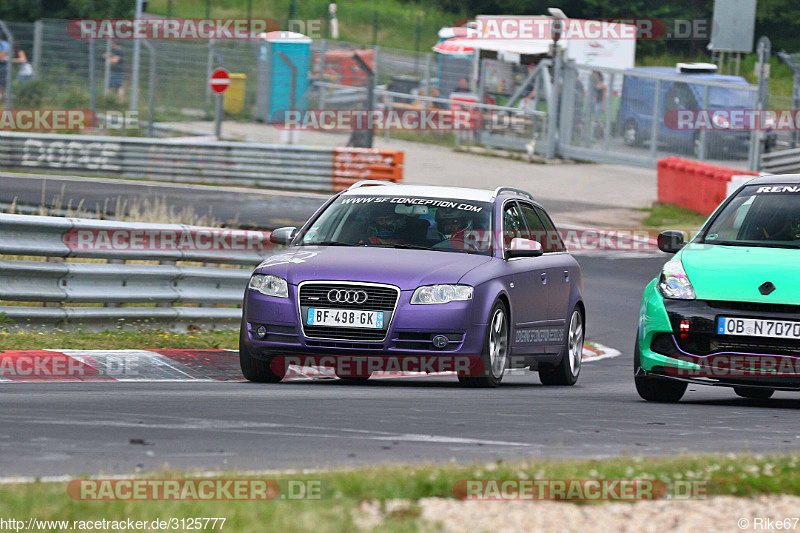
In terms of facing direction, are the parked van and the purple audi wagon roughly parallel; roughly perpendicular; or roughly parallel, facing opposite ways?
roughly perpendicular

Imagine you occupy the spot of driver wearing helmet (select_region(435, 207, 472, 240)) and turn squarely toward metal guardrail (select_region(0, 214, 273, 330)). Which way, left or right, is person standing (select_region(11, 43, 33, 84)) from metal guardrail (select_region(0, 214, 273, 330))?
right

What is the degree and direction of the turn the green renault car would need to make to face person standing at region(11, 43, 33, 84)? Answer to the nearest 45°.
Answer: approximately 90° to its right

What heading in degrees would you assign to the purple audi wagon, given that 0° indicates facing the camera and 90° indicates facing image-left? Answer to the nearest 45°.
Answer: approximately 45°

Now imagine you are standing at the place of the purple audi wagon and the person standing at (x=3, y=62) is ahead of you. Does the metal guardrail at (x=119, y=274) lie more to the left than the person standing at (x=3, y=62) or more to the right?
left

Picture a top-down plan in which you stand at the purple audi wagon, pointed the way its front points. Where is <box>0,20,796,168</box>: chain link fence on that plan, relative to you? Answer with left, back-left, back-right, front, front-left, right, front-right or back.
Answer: back-right

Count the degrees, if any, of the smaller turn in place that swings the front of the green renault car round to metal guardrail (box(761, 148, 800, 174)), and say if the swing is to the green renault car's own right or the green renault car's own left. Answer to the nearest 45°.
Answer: approximately 135° to the green renault car's own right

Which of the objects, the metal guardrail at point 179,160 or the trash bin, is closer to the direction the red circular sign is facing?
the metal guardrail

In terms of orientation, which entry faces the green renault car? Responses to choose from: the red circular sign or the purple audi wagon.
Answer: the red circular sign
